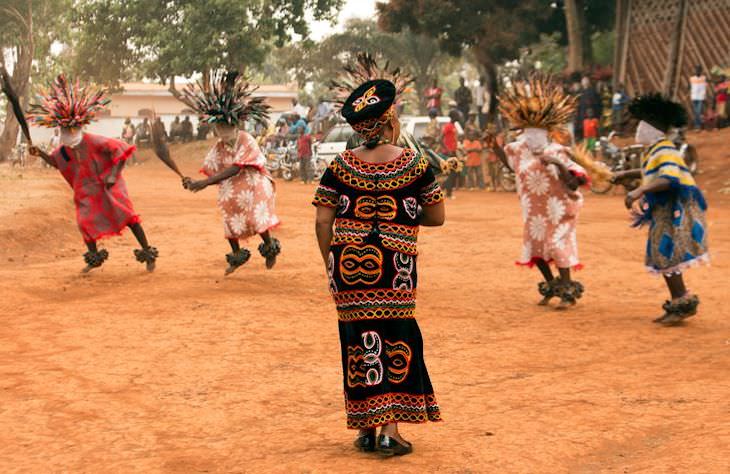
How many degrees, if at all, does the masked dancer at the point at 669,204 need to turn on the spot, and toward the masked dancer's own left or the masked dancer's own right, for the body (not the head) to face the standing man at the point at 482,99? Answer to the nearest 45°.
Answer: approximately 90° to the masked dancer's own right

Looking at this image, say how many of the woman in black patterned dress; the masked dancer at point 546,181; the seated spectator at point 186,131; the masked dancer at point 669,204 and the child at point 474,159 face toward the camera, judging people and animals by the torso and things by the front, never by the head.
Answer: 3

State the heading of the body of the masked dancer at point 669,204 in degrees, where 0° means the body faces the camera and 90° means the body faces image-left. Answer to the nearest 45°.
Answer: approximately 90°

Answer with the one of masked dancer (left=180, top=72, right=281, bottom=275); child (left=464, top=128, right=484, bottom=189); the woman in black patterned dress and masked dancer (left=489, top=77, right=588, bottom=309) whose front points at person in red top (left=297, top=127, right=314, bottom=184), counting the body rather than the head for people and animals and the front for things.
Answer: the woman in black patterned dress

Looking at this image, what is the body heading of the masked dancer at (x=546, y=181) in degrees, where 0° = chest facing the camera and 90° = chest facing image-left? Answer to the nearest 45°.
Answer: approximately 0°

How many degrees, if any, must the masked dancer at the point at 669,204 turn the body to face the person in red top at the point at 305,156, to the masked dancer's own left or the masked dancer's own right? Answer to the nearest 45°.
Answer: approximately 45° to the masked dancer's own right

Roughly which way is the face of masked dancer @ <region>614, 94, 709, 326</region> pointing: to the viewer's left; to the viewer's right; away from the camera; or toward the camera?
to the viewer's left

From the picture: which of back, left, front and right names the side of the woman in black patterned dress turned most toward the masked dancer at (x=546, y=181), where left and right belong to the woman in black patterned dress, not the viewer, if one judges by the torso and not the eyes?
front

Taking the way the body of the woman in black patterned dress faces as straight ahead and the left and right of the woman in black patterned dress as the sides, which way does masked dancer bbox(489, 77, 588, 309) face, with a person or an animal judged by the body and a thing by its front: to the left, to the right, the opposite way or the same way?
the opposite way

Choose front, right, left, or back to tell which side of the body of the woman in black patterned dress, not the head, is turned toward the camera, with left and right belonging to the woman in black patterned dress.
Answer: back

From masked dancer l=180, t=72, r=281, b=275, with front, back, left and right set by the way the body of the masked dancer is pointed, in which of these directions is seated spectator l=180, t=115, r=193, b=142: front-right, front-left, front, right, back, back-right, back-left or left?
back-right

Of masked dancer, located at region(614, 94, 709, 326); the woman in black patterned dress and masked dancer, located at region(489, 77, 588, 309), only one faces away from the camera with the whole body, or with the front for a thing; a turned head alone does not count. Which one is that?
the woman in black patterned dress
